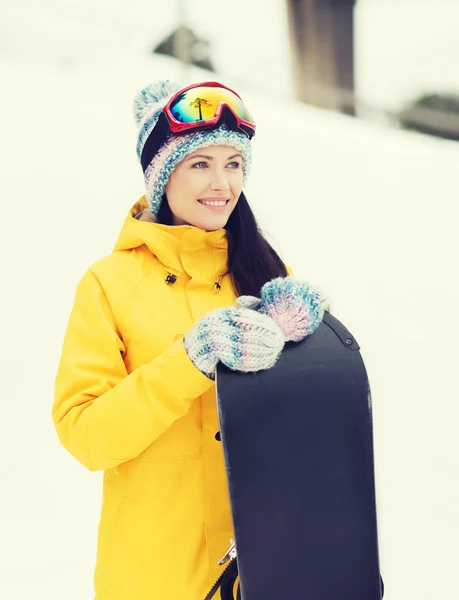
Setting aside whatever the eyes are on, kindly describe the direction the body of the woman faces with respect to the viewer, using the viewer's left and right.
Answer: facing the viewer and to the right of the viewer

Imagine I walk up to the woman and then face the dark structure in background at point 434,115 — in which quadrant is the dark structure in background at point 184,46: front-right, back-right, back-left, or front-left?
front-left

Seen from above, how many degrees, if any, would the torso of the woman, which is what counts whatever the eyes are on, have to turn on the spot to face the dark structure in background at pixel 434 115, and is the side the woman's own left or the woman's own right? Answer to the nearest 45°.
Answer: approximately 90° to the woman's own left

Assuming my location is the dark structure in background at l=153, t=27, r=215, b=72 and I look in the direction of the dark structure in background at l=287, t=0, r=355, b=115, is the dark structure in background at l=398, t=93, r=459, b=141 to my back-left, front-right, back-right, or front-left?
front-right

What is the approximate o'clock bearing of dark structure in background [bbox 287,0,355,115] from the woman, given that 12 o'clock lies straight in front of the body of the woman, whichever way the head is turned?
The dark structure in background is roughly at 8 o'clock from the woman.

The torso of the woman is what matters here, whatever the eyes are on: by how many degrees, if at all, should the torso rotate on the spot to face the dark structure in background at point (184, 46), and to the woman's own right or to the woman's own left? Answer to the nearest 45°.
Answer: approximately 135° to the woman's own left

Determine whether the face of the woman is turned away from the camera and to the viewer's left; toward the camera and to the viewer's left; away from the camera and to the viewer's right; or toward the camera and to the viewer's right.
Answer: toward the camera and to the viewer's right
